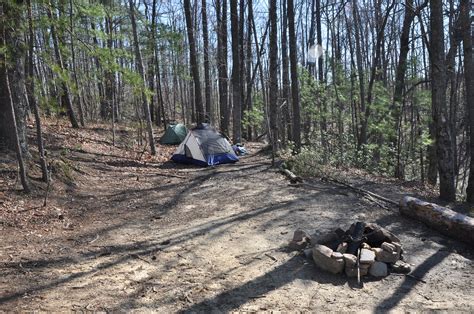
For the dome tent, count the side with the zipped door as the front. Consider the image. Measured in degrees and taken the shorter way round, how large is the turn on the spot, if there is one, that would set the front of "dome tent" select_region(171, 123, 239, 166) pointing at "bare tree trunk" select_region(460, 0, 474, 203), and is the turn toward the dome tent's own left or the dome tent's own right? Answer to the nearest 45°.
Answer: approximately 90° to the dome tent's own left

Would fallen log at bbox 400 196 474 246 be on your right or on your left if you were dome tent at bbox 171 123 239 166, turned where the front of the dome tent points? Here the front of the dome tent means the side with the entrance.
on your left

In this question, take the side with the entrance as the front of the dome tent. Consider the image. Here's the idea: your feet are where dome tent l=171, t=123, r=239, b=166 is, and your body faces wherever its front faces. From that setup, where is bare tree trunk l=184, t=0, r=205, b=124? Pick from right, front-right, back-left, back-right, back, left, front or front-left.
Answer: back-right

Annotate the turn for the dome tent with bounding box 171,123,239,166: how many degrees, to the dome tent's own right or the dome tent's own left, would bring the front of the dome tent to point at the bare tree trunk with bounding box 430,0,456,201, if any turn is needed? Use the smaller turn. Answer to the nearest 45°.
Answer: approximately 90° to the dome tent's own left

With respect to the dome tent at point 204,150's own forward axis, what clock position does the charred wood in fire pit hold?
The charred wood in fire pit is roughly at 10 o'clock from the dome tent.

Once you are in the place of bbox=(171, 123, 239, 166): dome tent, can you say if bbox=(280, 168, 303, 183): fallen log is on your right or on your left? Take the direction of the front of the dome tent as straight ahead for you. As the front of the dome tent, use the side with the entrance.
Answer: on your left

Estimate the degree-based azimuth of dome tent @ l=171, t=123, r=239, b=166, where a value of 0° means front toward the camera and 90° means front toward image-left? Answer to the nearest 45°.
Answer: approximately 45°

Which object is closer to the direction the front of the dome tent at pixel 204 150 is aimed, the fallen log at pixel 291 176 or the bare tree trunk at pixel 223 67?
the fallen log

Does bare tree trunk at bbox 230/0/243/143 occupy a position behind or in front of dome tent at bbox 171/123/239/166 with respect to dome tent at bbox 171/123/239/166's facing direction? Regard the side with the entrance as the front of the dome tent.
behind

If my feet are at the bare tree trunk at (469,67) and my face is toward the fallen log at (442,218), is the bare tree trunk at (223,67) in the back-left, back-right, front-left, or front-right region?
back-right

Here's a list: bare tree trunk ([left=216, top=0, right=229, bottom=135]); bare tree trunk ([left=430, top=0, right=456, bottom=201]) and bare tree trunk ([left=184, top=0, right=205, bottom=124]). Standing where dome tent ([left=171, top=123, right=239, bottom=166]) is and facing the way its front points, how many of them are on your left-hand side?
1

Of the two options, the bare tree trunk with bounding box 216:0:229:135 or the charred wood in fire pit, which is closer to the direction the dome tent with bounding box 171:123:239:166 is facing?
the charred wood in fire pit

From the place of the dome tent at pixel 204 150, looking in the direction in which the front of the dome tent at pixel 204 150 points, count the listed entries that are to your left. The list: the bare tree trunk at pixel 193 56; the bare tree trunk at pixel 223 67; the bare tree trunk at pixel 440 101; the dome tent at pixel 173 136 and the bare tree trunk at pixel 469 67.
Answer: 2

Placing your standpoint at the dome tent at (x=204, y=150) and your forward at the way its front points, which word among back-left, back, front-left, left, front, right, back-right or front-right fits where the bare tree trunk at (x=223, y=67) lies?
back-right

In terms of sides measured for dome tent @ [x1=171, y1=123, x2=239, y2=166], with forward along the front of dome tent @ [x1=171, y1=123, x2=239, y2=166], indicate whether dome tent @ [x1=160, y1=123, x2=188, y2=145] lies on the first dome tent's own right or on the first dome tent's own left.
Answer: on the first dome tent's own right
